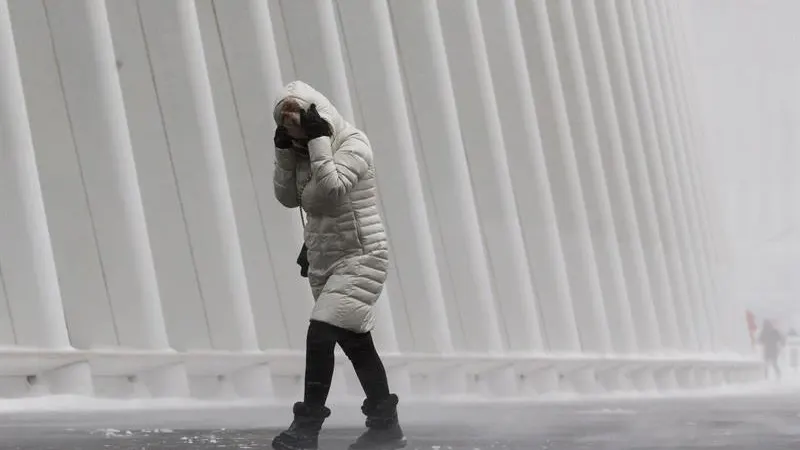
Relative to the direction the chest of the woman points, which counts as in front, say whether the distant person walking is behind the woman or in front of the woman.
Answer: behind

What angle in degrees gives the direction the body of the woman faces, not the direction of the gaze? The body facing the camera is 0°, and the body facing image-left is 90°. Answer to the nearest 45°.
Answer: approximately 45°

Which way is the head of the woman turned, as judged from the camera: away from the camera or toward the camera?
toward the camera
